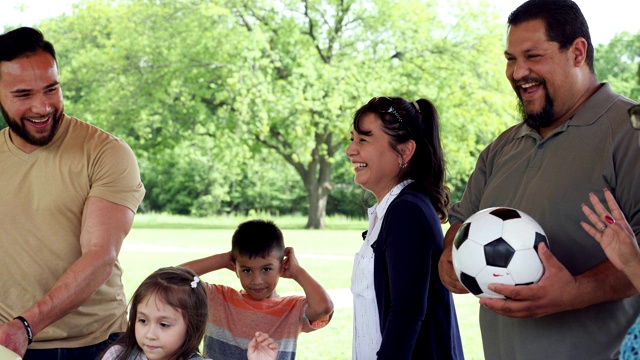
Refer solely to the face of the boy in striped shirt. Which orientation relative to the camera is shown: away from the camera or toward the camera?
toward the camera

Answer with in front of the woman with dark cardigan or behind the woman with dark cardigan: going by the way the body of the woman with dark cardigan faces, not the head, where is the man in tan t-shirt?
in front

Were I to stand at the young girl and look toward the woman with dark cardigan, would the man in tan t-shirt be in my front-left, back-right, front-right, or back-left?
back-left

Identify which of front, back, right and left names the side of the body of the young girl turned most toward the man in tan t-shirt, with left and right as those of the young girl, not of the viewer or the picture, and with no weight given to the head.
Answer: right

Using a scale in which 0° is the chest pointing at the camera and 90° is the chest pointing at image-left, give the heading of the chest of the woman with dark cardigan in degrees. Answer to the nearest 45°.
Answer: approximately 90°

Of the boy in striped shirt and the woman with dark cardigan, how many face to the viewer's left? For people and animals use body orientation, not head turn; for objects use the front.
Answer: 1

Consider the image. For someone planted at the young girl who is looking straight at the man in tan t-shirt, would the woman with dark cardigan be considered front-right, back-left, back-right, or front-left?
back-right

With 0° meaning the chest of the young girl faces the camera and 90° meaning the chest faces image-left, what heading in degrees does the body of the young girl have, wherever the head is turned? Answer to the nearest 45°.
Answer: approximately 45°

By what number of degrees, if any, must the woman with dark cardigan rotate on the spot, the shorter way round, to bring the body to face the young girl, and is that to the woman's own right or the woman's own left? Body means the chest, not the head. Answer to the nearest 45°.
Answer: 0° — they already face them

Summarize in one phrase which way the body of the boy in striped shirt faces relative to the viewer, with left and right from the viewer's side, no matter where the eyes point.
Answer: facing the viewer

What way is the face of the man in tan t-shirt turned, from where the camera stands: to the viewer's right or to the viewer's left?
to the viewer's right

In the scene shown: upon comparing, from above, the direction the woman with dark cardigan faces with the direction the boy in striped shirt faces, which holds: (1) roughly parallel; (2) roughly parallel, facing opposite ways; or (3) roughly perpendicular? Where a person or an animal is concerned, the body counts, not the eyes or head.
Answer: roughly perpendicular

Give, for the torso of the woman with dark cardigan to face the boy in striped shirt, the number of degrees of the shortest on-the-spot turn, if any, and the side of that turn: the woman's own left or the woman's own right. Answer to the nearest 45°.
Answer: approximately 45° to the woman's own right

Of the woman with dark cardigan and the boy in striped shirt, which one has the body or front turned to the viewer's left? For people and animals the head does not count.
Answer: the woman with dark cardigan

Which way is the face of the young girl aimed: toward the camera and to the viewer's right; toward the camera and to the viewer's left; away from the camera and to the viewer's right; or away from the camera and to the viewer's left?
toward the camera and to the viewer's left
